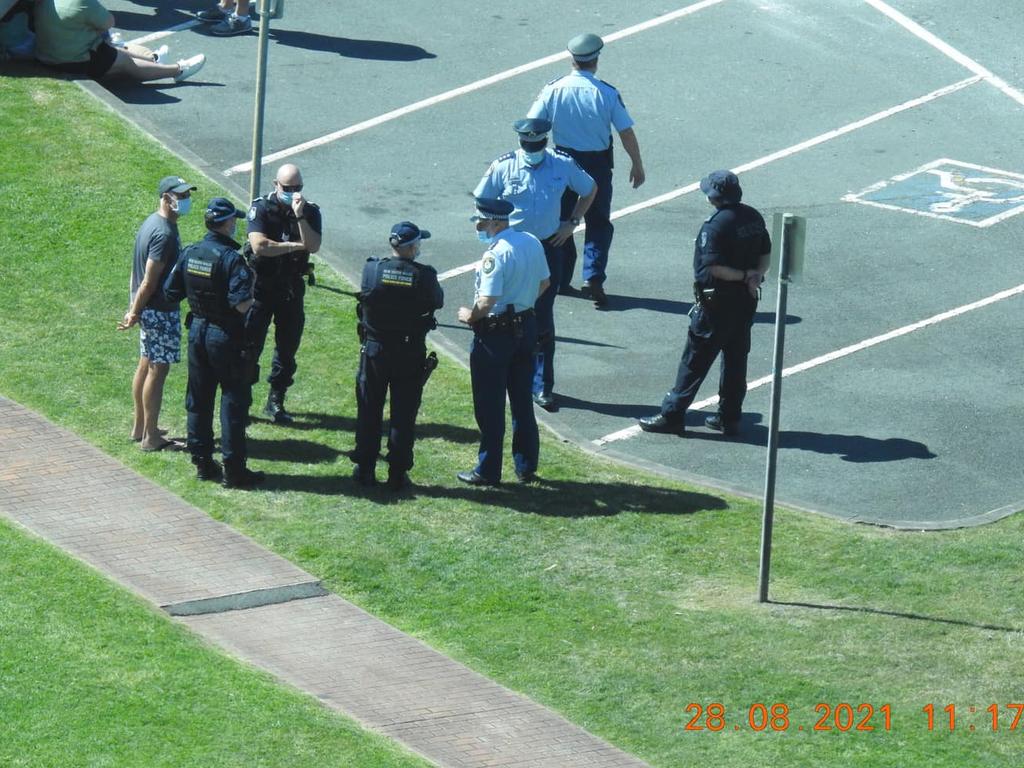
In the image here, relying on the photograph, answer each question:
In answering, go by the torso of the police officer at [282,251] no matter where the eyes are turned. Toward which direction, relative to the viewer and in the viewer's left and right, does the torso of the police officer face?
facing the viewer

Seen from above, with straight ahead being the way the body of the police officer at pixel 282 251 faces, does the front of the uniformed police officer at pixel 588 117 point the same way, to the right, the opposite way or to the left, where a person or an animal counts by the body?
the opposite way

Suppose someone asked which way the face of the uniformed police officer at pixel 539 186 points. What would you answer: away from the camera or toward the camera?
toward the camera

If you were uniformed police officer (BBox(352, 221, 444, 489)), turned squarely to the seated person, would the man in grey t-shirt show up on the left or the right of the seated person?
left

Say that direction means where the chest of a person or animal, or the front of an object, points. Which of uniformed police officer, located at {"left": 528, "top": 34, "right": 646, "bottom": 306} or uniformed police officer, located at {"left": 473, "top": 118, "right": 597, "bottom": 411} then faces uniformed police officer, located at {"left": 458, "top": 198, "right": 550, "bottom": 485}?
uniformed police officer, located at {"left": 473, "top": 118, "right": 597, "bottom": 411}

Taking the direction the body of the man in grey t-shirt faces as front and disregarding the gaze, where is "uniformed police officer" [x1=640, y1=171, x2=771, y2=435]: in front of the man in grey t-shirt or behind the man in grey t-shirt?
in front

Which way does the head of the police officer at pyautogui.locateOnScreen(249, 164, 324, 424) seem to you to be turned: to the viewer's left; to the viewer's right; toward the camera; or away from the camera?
toward the camera

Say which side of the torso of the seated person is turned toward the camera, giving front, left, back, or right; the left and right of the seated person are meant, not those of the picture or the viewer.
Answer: right

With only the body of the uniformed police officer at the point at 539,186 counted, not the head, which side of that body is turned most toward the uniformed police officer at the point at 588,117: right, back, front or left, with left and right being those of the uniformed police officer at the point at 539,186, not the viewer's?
back

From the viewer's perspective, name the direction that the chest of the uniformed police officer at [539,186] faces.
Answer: toward the camera

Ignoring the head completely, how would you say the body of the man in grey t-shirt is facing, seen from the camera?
to the viewer's right

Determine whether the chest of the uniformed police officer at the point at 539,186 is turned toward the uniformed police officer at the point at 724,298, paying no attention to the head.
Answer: no

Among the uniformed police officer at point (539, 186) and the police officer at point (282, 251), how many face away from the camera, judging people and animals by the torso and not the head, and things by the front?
0

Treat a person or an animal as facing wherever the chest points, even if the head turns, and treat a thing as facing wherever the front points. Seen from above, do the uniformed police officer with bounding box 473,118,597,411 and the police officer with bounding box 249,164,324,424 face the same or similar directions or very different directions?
same or similar directions

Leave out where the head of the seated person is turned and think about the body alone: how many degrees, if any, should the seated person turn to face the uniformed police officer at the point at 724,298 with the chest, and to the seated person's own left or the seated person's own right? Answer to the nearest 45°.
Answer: approximately 45° to the seated person's own right

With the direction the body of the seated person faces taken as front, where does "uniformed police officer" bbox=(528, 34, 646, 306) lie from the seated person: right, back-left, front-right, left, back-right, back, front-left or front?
front-right

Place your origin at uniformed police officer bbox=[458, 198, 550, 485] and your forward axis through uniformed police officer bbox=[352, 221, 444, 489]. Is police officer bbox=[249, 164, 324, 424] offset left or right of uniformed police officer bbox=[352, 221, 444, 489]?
right

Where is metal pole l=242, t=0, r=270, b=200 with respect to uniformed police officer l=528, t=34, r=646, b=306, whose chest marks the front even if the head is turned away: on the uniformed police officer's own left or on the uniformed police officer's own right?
on the uniformed police officer's own left

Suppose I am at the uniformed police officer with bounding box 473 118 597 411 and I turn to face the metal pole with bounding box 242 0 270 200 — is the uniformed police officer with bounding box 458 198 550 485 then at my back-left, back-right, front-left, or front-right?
back-left
